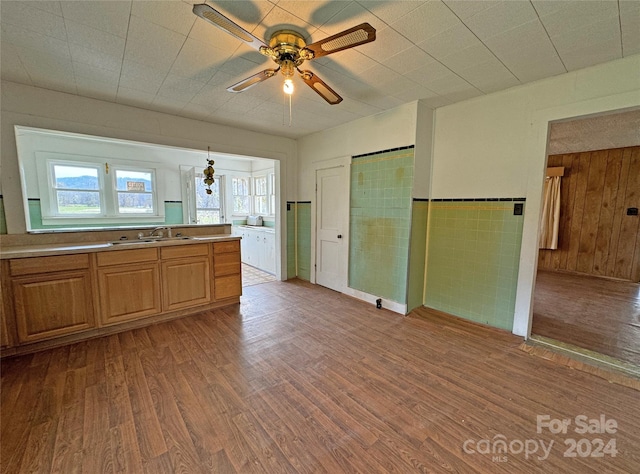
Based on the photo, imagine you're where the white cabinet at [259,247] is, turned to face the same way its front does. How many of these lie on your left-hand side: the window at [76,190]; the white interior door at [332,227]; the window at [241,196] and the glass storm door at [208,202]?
1

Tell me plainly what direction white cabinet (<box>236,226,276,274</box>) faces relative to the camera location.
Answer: facing the viewer and to the left of the viewer

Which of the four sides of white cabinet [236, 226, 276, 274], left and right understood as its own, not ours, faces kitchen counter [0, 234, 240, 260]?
front

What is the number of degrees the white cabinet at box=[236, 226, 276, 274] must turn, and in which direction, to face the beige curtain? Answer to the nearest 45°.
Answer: approximately 135° to its left

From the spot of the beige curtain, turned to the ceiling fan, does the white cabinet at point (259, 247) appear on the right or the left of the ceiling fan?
right

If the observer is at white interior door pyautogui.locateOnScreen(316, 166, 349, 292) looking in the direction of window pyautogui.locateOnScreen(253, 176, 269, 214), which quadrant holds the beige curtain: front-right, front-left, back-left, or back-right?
back-right

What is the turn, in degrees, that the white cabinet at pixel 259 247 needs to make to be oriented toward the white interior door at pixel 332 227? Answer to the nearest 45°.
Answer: approximately 90° to its left

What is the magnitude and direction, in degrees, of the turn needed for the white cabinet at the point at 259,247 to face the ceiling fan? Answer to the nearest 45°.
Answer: approximately 45° to its left

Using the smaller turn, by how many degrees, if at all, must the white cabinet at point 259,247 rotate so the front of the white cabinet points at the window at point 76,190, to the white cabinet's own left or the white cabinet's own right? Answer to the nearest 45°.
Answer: approximately 45° to the white cabinet's own right

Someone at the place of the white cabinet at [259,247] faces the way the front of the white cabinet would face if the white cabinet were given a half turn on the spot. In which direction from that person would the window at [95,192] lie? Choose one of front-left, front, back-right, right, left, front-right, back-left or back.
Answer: back-left

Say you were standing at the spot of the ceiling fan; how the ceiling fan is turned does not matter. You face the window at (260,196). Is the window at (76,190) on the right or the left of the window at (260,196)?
left
